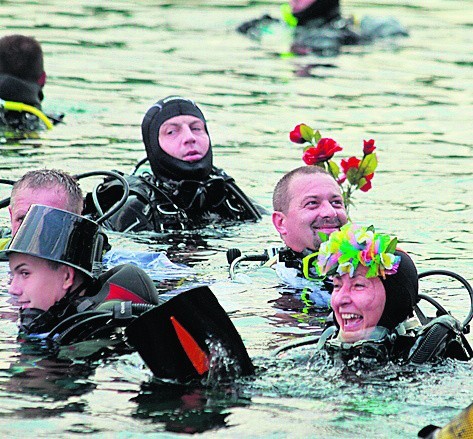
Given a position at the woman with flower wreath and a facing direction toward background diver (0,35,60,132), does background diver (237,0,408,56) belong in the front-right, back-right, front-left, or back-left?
front-right

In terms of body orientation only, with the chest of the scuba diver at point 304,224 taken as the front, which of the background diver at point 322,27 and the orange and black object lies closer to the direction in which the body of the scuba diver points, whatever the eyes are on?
the orange and black object

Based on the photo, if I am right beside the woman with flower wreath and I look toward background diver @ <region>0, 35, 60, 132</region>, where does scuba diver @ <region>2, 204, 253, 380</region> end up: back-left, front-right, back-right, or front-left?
front-left

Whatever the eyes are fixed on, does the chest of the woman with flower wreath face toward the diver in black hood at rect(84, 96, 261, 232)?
no

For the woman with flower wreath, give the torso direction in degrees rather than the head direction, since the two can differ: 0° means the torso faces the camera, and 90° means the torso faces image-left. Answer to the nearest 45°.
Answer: approximately 45°

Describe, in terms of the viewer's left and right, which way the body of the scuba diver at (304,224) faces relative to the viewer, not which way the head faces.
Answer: facing the viewer and to the right of the viewer

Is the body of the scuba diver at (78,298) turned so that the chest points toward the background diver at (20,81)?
no
